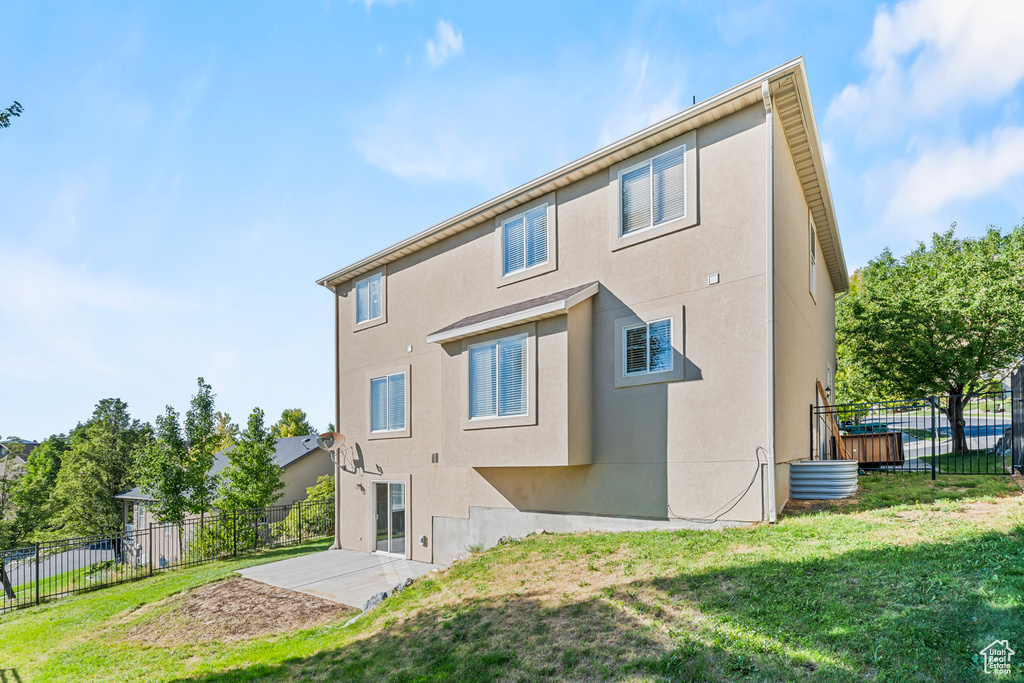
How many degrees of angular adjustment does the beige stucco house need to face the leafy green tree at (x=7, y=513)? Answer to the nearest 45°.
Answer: approximately 90° to its left

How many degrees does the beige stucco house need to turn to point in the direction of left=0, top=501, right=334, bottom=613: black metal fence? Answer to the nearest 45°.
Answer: approximately 90° to its left

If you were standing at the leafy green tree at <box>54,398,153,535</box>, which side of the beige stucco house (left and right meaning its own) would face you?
left

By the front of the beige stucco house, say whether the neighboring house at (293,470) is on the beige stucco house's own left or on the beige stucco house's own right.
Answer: on the beige stucco house's own left

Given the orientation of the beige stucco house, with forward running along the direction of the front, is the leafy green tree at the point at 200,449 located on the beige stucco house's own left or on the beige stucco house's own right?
on the beige stucco house's own left

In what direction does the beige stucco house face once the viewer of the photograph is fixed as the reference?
facing away from the viewer and to the right of the viewer
